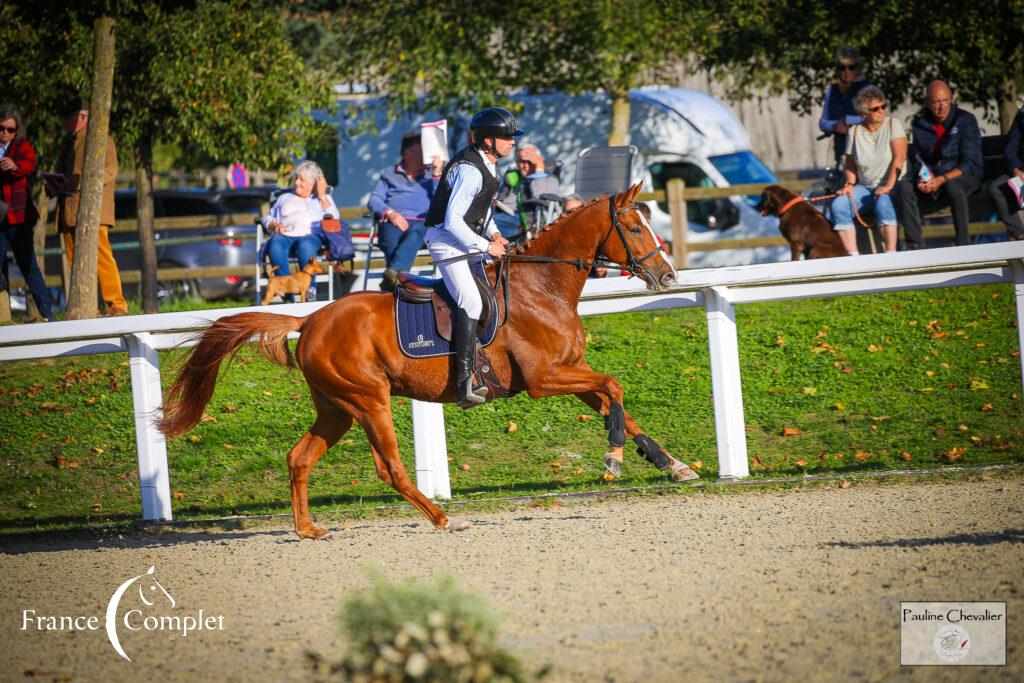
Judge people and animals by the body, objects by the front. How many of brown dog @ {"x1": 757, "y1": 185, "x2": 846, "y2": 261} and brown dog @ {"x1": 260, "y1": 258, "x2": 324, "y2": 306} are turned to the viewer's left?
1

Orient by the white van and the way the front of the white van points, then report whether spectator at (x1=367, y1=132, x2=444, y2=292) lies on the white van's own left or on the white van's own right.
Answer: on the white van's own right

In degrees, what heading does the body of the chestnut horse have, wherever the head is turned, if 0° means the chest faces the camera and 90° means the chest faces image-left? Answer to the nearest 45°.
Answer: approximately 270°

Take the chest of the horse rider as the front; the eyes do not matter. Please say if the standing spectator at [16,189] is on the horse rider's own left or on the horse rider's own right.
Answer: on the horse rider's own left

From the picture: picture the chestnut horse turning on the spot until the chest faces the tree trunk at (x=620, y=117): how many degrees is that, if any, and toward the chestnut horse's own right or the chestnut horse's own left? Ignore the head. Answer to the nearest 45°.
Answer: approximately 90° to the chestnut horse's own left

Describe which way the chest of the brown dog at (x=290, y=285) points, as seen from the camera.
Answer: to the viewer's right

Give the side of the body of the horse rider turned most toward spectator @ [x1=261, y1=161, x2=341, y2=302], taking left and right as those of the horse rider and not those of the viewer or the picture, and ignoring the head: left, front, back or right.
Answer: left

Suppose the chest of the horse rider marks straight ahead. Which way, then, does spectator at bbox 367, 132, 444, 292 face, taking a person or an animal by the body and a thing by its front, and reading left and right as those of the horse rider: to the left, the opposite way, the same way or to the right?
to the right

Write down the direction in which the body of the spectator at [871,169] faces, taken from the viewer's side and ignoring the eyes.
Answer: toward the camera

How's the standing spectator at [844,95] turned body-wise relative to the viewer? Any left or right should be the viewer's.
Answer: facing the viewer

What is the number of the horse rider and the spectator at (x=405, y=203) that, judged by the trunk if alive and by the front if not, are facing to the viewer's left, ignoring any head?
0

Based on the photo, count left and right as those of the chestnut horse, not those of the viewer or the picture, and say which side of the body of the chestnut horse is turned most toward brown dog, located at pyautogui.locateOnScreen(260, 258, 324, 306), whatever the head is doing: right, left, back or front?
left

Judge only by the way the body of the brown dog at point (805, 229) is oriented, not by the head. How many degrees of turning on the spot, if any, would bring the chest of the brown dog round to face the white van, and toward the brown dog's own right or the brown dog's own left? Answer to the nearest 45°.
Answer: approximately 90° to the brown dog's own right

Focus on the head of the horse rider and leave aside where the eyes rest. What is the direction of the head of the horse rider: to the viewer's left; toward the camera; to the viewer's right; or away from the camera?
to the viewer's right

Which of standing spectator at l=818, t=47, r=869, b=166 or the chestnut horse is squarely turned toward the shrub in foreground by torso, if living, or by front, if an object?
the standing spectator

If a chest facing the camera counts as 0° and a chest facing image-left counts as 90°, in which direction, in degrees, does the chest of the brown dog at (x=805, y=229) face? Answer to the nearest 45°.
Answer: approximately 90°

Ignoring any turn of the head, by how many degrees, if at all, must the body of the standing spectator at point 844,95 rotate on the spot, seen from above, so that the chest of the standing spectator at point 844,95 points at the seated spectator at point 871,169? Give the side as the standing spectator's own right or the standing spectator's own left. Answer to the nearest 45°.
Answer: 0° — they already face them
